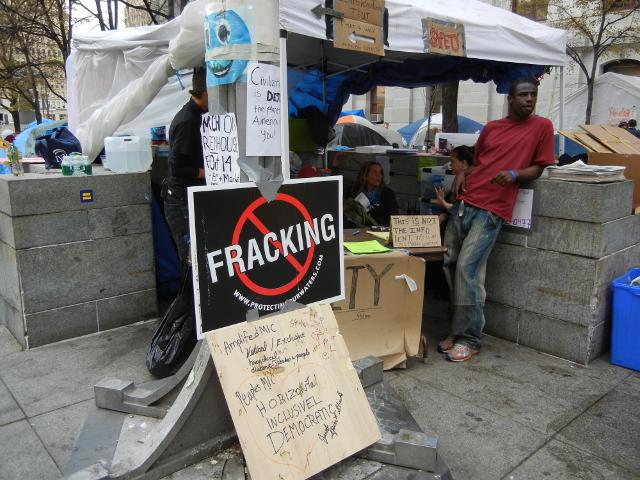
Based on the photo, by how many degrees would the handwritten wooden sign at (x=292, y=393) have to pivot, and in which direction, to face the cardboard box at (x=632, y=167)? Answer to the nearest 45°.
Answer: approximately 135° to its left

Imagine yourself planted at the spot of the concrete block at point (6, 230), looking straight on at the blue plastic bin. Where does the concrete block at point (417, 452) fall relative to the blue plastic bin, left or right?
right

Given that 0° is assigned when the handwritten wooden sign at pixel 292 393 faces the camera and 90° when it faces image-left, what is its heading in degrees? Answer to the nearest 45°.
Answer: approximately 0°
